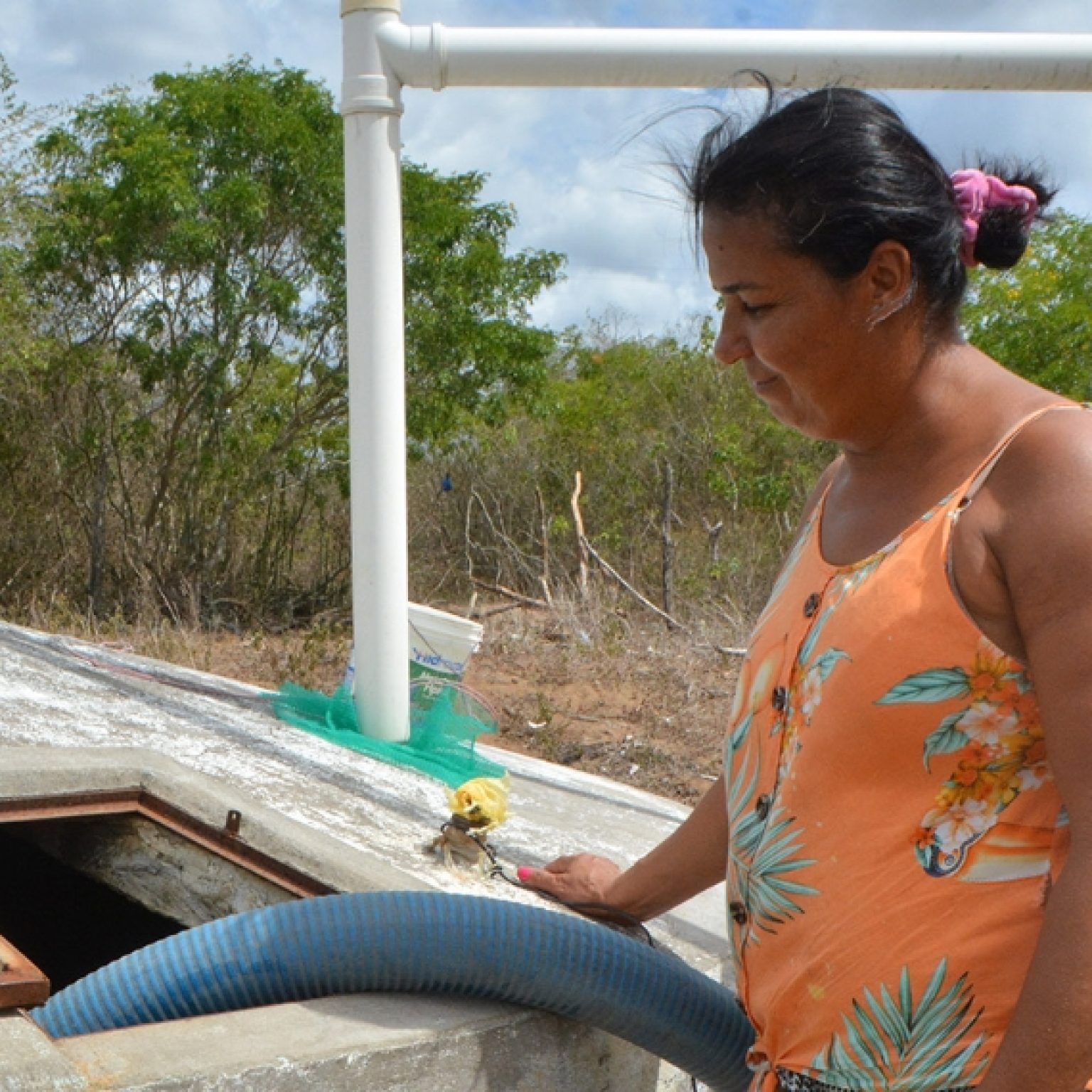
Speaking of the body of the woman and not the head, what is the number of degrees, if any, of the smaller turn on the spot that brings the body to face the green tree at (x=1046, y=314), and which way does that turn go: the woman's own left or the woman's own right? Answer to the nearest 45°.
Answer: approximately 135° to the woman's own right

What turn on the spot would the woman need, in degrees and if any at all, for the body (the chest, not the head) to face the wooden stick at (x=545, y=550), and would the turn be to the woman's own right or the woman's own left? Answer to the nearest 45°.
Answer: approximately 135° to the woman's own right

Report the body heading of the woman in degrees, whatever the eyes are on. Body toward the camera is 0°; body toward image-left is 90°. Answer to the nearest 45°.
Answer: approximately 45°

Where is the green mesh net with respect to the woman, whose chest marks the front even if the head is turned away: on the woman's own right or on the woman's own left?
on the woman's own right

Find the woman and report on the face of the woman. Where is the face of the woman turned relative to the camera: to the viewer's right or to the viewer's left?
to the viewer's left
